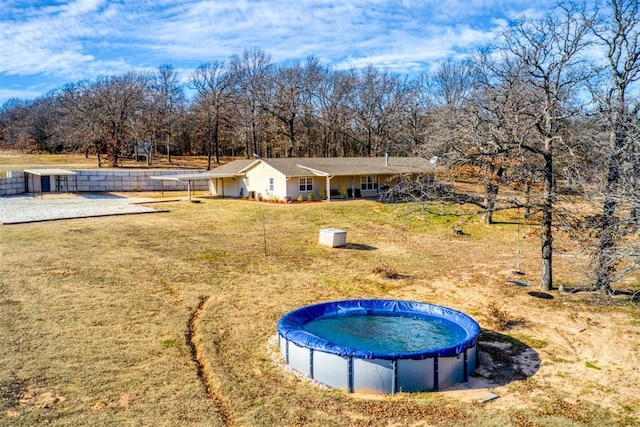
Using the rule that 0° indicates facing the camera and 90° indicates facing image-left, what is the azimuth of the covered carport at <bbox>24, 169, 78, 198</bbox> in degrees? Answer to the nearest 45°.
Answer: approximately 0°

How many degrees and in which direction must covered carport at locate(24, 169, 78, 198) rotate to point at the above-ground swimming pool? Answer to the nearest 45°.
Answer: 0° — it already faces it
